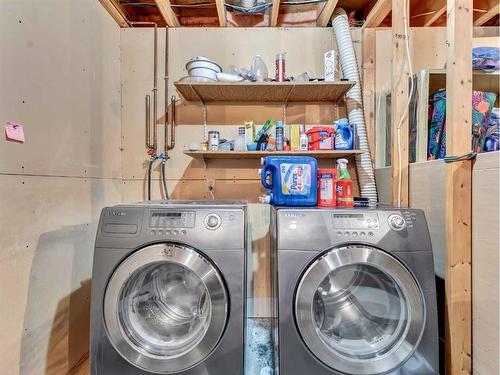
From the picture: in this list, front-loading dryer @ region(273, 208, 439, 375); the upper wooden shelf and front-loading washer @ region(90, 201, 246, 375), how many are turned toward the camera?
3

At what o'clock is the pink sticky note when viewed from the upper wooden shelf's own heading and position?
The pink sticky note is roughly at 2 o'clock from the upper wooden shelf.

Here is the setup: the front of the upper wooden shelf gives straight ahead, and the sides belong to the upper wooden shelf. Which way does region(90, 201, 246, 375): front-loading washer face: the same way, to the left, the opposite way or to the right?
the same way

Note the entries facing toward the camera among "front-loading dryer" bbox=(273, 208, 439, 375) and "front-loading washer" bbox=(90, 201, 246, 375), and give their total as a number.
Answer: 2

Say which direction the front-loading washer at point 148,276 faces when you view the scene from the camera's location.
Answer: facing the viewer

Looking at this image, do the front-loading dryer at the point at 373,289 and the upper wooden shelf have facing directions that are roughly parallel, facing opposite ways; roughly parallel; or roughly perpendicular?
roughly parallel

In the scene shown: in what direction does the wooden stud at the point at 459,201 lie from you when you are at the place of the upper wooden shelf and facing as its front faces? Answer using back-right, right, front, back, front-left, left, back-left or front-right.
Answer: front-left

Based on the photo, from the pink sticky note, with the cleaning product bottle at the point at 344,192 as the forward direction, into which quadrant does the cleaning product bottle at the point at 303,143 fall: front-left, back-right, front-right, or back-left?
front-left

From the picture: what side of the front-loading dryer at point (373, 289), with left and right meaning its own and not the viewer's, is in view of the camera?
front

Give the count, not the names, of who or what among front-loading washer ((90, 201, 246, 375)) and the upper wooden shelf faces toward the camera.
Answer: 2

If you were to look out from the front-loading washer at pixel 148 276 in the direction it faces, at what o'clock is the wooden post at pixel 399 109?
The wooden post is roughly at 9 o'clock from the front-loading washer.

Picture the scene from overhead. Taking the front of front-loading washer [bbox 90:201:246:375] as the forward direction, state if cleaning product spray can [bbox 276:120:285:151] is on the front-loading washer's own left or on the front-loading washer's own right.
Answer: on the front-loading washer's own left
